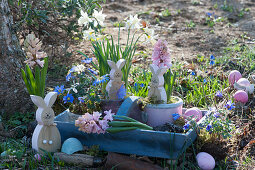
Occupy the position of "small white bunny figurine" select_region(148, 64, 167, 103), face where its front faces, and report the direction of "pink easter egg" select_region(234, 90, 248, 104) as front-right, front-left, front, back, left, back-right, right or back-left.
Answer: back

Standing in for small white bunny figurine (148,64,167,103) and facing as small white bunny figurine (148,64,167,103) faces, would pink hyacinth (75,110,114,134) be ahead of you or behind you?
ahead

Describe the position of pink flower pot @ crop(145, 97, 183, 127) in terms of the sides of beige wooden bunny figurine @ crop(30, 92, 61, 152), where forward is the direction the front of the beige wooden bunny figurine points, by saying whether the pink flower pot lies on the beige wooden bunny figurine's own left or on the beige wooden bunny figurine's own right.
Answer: on the beige wooden bunny figurine's own left

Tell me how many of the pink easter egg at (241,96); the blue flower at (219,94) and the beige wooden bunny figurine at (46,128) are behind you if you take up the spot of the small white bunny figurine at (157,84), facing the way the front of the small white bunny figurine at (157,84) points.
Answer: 2

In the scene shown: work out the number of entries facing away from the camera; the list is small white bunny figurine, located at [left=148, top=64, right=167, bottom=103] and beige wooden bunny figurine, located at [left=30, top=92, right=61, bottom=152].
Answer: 0

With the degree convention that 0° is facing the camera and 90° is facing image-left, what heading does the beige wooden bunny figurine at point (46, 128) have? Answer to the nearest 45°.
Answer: approximately 315°

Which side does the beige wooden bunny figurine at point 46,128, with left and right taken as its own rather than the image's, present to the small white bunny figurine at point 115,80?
left
